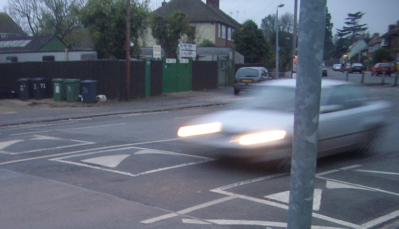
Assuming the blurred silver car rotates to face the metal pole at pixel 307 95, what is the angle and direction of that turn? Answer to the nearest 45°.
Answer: approximately 45° to its left

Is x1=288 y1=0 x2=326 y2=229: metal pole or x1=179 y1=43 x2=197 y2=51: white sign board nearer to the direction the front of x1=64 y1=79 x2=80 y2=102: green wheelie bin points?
the metal pole

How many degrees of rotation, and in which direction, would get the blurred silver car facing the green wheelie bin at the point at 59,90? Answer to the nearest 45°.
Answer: approximately 90° to its right

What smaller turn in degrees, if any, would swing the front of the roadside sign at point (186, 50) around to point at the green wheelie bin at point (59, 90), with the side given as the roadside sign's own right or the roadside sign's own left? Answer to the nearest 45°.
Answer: approximately 45° to the roadside sign's own right

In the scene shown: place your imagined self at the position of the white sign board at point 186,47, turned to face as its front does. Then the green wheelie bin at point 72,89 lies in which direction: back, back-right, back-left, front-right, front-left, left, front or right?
front-right

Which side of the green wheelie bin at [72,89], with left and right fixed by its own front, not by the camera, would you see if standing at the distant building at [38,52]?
back

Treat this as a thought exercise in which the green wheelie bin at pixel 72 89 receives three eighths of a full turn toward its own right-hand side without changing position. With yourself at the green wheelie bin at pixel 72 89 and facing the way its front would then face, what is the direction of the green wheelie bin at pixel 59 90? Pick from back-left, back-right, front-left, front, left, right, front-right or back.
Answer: front

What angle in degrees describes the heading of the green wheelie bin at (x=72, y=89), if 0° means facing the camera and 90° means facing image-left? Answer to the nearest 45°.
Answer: approximately 0°
